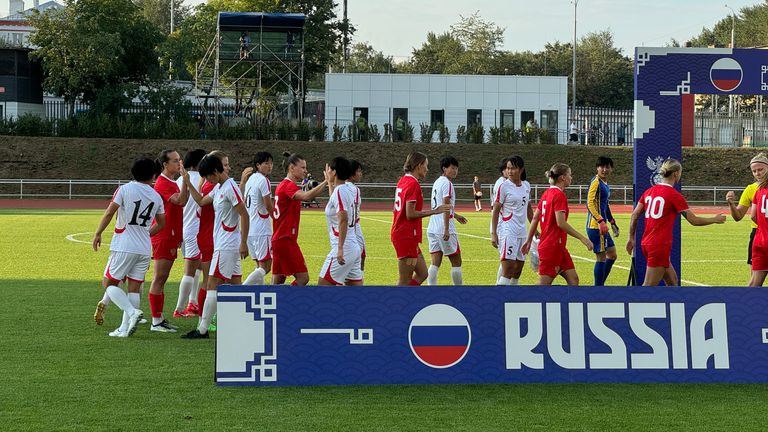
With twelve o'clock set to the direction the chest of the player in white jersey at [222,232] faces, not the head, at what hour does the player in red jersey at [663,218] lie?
The player in red jersey is roughly at 6 o'clock from the player in white jersey.

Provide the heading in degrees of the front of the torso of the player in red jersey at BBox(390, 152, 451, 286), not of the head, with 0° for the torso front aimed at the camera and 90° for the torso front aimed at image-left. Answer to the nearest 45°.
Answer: approximately 225°

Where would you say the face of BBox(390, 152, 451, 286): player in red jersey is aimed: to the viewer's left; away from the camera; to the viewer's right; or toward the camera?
to the viewer's right

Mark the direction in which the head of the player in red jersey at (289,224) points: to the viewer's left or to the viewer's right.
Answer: to the viewer's right

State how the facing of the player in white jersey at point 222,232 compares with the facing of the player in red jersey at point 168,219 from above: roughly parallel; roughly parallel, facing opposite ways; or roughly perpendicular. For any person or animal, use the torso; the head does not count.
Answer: roughly parallel, facing opposite ways

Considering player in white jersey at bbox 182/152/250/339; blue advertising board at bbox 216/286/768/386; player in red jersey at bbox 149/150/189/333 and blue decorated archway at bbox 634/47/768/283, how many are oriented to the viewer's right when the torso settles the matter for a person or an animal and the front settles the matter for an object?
1

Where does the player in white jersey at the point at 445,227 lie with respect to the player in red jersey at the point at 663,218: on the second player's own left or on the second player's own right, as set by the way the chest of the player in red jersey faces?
on the second player's own left

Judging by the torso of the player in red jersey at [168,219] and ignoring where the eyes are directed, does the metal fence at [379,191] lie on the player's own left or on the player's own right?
on the player's own left

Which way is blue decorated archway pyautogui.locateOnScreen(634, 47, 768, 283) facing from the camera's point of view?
toward the camera

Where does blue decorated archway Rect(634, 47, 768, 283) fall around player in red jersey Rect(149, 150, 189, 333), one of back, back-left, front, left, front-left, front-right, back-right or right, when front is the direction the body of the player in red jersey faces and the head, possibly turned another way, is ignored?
front
